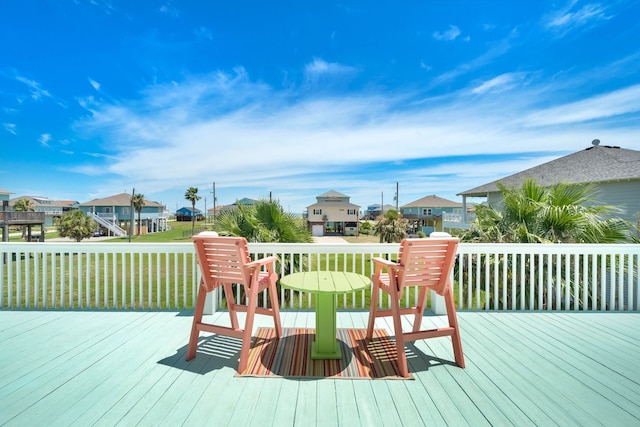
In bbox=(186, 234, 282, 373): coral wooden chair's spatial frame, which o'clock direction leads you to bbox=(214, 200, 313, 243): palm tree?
The palm tree is roughly at 11 o'clock from the coral wooden chair.

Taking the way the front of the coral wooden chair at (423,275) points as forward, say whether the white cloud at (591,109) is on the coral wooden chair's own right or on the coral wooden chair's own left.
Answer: on the coral wooden chair's own right

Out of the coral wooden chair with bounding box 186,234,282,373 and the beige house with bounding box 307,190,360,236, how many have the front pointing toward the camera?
1

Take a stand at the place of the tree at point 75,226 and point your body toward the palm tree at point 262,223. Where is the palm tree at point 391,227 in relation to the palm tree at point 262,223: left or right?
left
